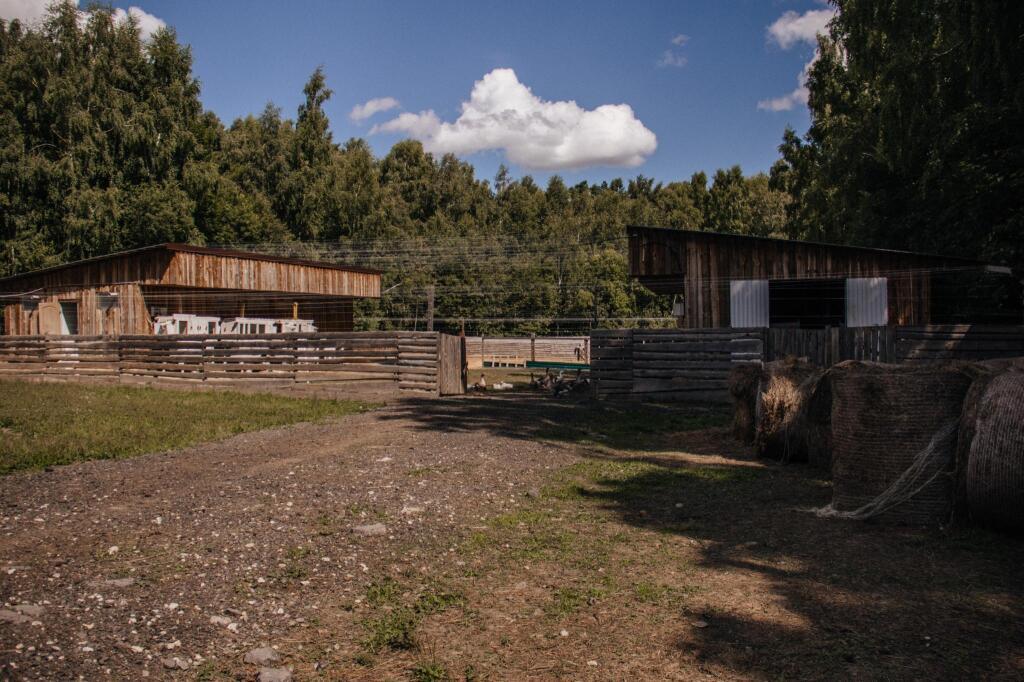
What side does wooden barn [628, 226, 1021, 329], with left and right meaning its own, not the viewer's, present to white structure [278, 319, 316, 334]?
right

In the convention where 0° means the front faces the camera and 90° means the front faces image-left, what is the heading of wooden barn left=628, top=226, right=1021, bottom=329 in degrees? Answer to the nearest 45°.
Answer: approximately 0°

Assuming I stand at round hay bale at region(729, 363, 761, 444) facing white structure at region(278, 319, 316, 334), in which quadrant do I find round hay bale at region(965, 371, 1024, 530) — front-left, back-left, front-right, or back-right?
back-left

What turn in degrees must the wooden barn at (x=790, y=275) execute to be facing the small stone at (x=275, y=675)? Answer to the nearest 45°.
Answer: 0° — it already faces it

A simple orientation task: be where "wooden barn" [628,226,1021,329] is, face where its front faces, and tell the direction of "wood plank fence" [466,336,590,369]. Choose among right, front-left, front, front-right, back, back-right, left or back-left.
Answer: back-right

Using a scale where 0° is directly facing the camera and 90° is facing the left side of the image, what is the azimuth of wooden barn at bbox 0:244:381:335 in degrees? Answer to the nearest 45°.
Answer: approximately 315°
